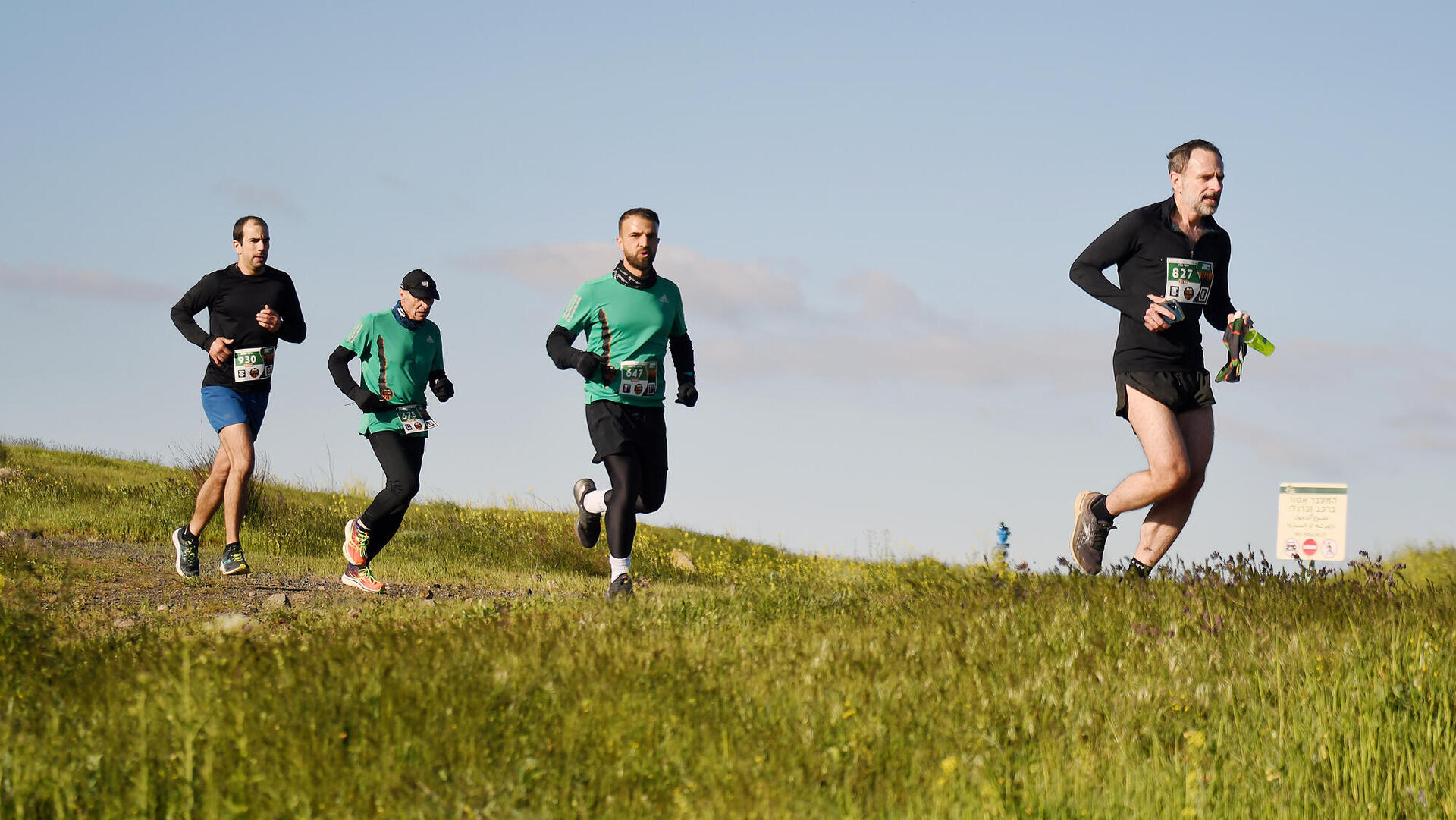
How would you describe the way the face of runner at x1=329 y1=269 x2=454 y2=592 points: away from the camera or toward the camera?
toward the camera

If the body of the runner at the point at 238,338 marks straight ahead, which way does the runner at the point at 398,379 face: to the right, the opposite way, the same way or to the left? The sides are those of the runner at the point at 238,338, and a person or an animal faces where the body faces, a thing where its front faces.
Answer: the same way

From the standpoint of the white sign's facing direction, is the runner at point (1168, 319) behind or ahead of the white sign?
ahead

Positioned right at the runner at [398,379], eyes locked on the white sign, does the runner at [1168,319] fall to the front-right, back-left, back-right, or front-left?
front-right

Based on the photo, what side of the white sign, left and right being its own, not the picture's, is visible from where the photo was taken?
front

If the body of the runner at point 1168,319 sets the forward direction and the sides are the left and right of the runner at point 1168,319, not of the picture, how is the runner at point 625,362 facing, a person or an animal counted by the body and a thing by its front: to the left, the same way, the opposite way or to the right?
the same way

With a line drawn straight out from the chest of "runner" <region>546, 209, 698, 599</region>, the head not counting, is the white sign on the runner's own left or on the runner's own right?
on the runner's own left

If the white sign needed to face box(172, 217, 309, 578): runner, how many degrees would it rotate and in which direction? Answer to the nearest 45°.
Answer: approximately 45° to its right

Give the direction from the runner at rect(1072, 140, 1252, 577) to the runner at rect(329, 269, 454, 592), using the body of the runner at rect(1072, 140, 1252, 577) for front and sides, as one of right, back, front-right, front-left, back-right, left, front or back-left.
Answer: back-right

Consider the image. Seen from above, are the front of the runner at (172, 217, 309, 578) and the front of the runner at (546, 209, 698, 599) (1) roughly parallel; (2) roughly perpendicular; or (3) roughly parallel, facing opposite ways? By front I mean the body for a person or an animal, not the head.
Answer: roughly parallel

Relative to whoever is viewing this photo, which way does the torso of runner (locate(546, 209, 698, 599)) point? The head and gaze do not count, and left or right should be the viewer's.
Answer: facing the viewer and to the right of the viewer

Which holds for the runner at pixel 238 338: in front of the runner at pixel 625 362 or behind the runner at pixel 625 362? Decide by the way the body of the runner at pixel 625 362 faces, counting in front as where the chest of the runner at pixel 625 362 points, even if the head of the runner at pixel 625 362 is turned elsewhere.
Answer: behind

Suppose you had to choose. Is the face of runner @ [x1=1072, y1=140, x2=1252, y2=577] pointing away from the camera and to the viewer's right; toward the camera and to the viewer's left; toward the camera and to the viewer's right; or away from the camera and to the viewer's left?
toward the camera and to the viewer's right

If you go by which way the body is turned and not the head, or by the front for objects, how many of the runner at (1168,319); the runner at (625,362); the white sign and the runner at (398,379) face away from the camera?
0

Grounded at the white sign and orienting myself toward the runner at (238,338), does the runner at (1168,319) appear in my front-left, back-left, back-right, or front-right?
front-left

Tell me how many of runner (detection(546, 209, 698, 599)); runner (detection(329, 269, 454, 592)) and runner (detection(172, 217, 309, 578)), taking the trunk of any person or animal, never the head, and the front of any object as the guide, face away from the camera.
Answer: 0
